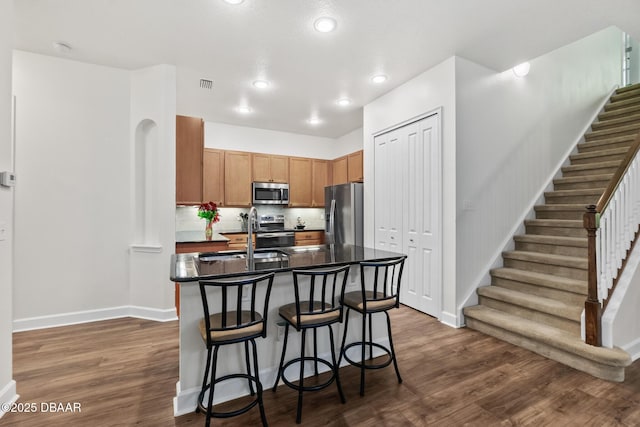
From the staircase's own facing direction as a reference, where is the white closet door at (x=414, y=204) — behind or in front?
in front

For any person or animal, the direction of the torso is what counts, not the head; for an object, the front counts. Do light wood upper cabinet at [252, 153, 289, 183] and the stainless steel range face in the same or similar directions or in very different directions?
same or similar directions

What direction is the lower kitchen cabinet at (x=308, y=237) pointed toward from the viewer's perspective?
toward the camera

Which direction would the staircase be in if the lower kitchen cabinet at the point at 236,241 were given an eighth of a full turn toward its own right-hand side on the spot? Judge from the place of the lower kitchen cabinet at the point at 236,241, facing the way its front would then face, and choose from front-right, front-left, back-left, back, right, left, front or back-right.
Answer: left

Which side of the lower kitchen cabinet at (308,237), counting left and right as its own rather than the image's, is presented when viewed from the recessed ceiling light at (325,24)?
front

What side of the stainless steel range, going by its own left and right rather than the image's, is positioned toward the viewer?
front

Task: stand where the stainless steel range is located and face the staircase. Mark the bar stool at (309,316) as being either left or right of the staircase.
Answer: right

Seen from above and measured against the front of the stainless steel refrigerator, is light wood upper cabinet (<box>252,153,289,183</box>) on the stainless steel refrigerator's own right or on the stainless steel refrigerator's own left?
on the stainless steel refrigerator's own right

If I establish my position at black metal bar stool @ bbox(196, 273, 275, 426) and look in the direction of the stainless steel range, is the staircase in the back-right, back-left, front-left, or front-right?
front-right

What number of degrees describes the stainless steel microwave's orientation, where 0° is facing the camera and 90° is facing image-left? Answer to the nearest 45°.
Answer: approximately 0°

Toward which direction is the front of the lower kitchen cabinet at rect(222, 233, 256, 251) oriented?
toward the camera

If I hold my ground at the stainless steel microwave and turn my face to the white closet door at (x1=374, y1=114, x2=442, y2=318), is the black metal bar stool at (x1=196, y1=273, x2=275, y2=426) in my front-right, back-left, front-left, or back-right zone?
front-right

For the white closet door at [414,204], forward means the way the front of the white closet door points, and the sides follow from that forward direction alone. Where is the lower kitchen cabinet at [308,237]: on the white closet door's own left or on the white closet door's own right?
on the white closet door's own right

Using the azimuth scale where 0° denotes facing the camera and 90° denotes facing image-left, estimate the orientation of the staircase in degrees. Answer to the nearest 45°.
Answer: approximately 45°

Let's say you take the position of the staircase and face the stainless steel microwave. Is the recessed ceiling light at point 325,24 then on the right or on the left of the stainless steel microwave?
left

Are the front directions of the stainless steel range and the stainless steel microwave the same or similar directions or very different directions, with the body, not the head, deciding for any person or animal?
same or similar directions
